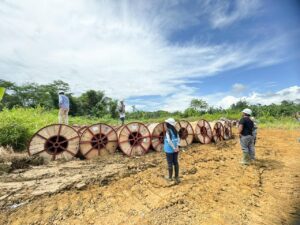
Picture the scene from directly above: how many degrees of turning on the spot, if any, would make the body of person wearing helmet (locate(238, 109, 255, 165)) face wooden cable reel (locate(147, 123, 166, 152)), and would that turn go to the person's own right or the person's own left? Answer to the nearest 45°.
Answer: approximately 45° to the person's own left

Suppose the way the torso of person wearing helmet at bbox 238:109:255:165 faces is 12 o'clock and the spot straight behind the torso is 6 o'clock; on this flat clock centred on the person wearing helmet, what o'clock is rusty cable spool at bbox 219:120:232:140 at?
The rusty cable spool is roughly at 1 o'clock from the person wearing helmet.

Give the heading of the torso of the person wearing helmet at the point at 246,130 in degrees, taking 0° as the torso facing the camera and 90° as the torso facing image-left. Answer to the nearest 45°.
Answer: approximately 135°

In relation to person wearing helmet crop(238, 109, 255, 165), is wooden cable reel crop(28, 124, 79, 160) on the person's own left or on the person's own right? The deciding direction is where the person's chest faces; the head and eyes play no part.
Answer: on the person's own left

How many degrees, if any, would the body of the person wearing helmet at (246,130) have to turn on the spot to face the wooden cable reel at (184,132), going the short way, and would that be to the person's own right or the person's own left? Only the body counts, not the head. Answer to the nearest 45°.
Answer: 0° — they already face it
